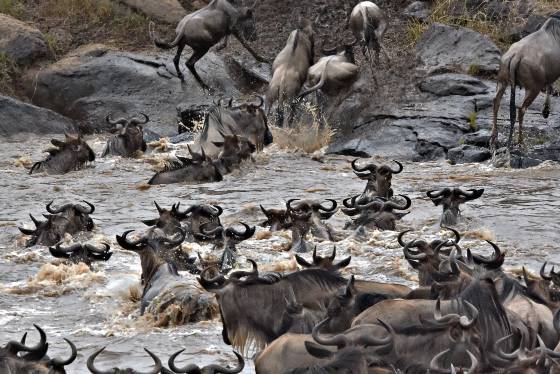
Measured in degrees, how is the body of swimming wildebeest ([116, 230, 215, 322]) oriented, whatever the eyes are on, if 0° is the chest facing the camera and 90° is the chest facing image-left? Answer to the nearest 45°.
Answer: approximately 135°

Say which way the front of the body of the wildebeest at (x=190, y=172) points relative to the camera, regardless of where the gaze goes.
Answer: to the viewer's right

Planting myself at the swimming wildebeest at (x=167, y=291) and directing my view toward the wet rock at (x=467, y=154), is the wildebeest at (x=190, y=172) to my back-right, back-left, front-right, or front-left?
front-left

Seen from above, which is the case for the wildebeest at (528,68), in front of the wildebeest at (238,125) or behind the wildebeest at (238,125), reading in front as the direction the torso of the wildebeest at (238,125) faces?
in front

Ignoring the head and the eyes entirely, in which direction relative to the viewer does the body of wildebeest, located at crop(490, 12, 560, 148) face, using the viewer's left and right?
facing away from the viewer and to the right of the viewer

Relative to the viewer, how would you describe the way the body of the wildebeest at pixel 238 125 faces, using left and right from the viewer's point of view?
facing to the right of the viewer

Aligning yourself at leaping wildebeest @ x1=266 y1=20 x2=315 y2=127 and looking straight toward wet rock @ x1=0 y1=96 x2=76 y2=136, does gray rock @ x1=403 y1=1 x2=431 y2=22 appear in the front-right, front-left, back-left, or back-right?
back-right
